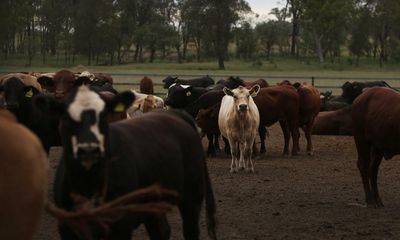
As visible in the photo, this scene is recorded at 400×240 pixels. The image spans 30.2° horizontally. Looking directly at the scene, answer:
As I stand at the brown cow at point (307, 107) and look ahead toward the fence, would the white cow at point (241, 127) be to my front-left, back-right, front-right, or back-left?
back-left

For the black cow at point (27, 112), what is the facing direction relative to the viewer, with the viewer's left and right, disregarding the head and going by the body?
facing the viewer and to the left of the viewer

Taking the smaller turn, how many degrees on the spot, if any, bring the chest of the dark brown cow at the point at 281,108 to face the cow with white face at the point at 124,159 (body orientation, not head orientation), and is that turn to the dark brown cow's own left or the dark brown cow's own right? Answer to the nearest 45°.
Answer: approximately 90° to the dark brown cow's own left

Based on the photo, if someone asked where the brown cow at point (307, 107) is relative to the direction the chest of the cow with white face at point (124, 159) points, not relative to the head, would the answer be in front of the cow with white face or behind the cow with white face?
behind

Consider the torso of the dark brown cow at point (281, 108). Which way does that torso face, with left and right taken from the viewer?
facing to the left of the viewer

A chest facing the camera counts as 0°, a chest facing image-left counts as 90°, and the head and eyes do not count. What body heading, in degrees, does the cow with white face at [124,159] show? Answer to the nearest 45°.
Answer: approximately 45°

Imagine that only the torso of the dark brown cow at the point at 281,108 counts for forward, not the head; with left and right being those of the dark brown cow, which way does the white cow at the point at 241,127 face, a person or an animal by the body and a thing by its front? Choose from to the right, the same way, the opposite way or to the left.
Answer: to the left

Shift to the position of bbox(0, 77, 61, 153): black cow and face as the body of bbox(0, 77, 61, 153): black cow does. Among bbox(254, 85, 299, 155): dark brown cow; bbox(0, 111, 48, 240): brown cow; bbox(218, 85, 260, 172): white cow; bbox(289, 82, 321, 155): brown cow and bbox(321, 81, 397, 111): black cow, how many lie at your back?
4

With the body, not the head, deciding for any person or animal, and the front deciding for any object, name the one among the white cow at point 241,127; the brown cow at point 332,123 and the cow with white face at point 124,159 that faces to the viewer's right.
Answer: the brown cow

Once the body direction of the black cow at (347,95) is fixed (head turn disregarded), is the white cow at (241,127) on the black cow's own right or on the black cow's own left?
on the black cow's own left

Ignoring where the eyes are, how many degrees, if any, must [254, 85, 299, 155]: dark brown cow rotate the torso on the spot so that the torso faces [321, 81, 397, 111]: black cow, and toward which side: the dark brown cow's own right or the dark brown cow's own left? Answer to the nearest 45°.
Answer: approximately 90° to the dark brown cow's own right

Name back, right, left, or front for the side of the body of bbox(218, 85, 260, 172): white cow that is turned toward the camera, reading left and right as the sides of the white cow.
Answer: front

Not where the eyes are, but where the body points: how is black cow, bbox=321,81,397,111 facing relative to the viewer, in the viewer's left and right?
facing to the left of the viewer

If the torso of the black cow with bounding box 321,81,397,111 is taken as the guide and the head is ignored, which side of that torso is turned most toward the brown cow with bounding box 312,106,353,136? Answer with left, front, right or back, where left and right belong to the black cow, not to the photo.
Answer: left
